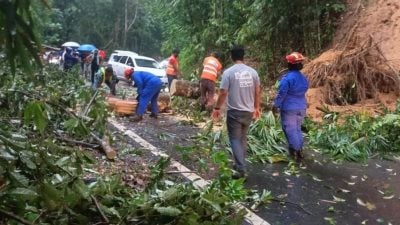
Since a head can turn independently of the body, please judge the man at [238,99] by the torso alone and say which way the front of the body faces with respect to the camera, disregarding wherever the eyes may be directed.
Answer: away from the camera

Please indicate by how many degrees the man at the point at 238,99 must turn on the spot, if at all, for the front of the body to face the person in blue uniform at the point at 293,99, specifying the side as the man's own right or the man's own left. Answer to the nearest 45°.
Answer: approximately 45° to the man's own right

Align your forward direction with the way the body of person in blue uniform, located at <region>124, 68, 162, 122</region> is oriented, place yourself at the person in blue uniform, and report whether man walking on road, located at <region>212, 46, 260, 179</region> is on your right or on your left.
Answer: on your left

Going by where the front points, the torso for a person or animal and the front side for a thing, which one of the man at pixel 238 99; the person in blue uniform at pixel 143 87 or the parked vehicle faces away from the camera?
the man

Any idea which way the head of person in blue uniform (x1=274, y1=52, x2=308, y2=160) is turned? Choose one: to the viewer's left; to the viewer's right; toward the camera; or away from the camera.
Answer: away from the camera

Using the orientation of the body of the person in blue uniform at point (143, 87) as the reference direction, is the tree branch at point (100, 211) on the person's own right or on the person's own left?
on the person's own left

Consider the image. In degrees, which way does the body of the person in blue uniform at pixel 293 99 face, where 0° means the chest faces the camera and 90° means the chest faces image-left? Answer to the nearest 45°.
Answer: approximately 135°

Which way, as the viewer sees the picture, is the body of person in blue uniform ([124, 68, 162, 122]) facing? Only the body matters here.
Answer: to the viewer's left

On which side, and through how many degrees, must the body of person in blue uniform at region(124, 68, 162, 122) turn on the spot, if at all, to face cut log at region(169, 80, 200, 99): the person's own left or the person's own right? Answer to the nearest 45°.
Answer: approximately 135° to the person's own right

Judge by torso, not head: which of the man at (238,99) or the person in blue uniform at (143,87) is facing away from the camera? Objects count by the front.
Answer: the man

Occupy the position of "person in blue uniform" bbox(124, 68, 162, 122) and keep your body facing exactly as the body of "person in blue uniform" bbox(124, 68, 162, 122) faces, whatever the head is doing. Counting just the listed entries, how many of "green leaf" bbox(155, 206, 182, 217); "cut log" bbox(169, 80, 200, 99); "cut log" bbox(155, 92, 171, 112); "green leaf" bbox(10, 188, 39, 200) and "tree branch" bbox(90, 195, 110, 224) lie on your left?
3
